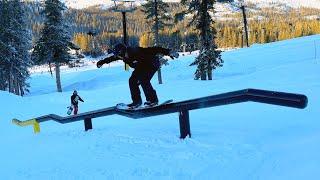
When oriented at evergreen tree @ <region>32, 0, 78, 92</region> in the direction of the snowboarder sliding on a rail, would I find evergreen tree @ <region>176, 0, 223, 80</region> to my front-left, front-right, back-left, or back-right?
front-left

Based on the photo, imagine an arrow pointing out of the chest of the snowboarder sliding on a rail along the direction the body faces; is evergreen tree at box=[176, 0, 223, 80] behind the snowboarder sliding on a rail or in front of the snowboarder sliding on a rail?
behind

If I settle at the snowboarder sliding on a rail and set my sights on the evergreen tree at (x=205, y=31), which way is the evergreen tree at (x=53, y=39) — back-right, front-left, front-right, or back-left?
front-left

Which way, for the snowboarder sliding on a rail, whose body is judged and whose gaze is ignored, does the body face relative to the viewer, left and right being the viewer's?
facing the viewer and to the left of the viewer

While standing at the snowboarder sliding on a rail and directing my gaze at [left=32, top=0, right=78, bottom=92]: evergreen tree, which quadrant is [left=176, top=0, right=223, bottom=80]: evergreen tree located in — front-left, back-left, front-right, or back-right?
front-right

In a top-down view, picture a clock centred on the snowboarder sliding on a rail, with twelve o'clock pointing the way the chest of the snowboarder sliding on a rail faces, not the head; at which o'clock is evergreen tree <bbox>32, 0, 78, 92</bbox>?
The evergreen tree is roughly at 4 o'clock from the snowboarder sliding on a rail.
